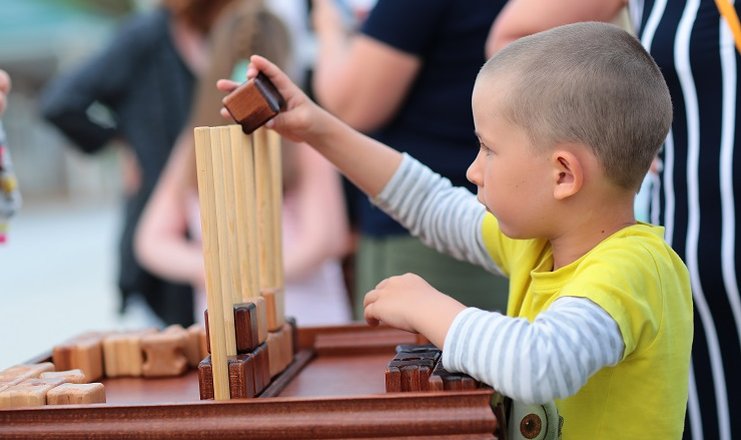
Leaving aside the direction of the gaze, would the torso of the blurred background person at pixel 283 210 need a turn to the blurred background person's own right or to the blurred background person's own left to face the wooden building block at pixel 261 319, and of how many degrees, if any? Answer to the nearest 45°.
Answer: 0° — they already face it

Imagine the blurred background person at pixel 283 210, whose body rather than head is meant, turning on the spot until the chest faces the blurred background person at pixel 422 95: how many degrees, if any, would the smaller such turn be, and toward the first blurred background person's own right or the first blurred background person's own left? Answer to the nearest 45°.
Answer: approximately 45° to the first blurred background person's own left

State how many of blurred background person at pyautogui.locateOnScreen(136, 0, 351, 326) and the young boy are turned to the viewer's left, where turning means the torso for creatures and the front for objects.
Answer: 1

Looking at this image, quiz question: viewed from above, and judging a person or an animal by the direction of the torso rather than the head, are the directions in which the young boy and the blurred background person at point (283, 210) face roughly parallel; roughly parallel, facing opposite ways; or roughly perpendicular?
roughly perpendicular

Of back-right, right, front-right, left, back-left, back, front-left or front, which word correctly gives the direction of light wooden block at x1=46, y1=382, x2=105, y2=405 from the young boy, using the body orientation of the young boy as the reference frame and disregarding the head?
front

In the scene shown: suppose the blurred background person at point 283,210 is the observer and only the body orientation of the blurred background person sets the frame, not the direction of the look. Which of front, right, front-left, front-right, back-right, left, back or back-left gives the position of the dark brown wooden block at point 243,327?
front

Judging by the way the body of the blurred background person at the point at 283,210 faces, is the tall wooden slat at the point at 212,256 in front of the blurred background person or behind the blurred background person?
in front

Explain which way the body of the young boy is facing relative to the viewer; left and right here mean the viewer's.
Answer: facing to the left of the viewer

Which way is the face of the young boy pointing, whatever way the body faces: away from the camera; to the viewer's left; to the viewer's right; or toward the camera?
to the viewer's left

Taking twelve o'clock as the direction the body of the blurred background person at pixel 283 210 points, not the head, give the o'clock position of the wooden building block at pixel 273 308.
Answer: The wooden building block is roughly at 12 o'clock from the blurred background person.

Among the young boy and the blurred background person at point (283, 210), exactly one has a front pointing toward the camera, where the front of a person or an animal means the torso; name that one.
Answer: the blurred background person

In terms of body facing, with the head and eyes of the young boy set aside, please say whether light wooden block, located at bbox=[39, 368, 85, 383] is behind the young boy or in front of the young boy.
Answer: in front

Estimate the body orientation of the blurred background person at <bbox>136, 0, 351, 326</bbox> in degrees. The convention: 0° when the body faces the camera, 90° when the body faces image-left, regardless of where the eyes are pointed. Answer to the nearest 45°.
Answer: approximately 0°

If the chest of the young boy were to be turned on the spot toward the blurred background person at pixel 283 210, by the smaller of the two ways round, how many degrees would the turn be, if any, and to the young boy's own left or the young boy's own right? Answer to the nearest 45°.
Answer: approximately 45° to the young boy's own right

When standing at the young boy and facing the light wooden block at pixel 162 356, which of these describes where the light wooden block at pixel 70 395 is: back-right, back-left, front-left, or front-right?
front-left

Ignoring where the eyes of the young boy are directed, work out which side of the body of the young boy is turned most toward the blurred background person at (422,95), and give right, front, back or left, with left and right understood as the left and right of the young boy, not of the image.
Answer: right

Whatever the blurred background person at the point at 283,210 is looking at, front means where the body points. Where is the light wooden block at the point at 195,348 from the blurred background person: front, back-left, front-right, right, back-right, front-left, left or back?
front
